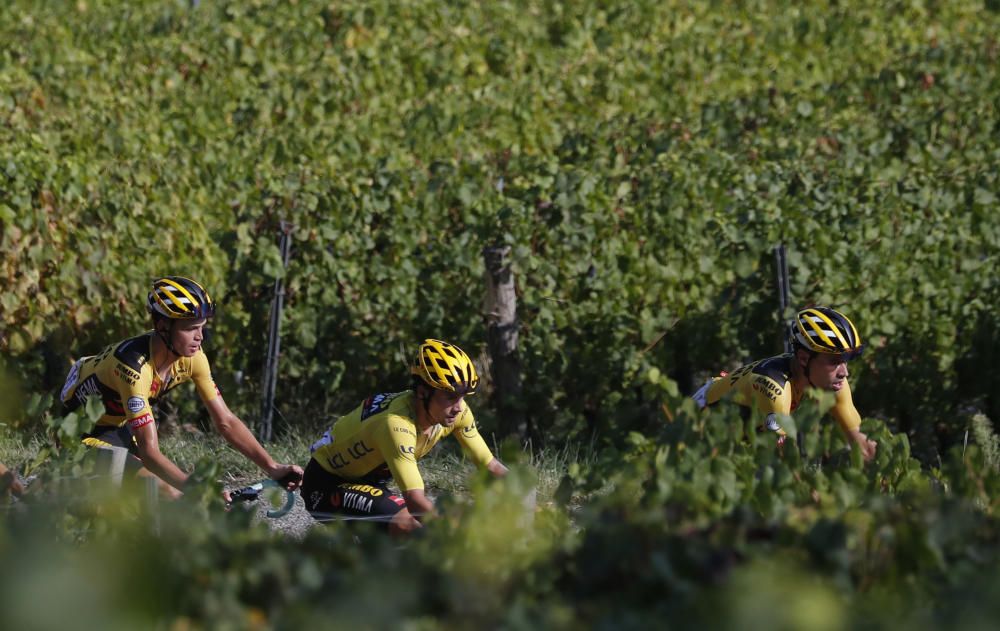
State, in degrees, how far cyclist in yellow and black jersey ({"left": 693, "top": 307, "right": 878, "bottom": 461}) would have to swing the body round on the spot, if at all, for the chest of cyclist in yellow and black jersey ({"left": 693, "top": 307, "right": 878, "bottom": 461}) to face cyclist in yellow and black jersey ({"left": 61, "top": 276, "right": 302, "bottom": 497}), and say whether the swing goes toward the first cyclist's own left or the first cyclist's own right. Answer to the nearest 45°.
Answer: approximately 135° to the first cyclist's own right

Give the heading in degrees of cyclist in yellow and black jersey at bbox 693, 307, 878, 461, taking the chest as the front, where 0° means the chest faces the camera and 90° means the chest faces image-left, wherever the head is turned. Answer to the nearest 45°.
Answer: approximately 315°

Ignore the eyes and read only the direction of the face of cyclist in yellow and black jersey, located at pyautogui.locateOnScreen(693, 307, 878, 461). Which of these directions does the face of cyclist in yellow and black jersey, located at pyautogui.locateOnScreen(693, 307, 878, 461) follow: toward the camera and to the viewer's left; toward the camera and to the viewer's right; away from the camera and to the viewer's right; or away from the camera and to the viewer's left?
toward the camera and to the viewer's right

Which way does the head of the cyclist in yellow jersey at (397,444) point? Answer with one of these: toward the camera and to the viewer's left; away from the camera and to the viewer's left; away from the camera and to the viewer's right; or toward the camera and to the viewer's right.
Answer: toward the camera and to the viewer's right
